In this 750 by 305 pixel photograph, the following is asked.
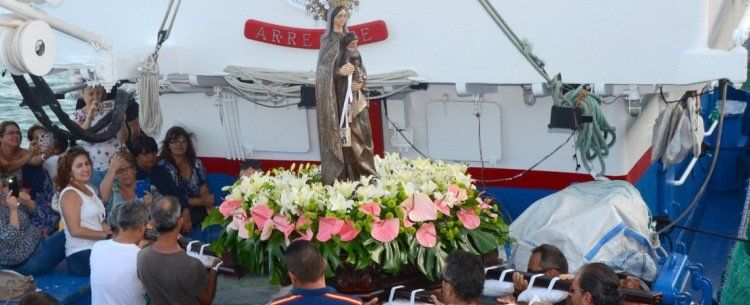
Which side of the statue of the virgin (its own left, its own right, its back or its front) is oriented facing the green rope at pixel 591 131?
left

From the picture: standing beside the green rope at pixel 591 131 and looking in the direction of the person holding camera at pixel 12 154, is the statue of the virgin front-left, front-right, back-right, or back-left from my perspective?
front-left

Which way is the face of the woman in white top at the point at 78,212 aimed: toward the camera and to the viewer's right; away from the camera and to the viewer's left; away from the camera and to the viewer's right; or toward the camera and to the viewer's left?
toward the camera and to the viewer's right

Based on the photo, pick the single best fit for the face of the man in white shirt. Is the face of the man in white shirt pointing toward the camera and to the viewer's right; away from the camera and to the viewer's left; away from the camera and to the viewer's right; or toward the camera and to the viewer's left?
away from the camera and to the viewer's right

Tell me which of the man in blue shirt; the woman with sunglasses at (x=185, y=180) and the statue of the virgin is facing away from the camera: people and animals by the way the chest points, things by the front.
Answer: the man in blue shirt

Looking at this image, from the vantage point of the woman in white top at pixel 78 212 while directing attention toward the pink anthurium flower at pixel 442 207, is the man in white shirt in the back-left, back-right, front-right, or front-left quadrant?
front-right

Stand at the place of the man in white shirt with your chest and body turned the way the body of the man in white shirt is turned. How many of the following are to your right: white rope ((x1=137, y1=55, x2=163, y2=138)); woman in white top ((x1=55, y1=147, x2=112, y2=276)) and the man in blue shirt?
1

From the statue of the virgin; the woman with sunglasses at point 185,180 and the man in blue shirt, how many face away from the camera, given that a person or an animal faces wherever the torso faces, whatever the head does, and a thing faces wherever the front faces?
1

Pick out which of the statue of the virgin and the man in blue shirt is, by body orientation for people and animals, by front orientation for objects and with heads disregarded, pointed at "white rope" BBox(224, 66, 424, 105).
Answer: the man in blue shirt

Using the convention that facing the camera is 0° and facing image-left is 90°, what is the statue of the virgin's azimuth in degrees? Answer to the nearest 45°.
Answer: approximately 315°

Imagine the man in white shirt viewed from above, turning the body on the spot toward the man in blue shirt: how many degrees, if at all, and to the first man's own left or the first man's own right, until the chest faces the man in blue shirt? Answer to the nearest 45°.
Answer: approximately 90° to the first man's own right

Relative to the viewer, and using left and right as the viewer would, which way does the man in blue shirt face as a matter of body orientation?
facing away from the viewer
